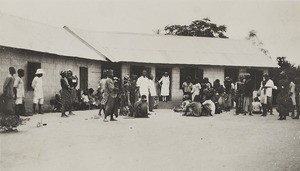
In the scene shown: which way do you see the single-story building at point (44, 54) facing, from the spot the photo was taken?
facing the viewer and to the right of the viewer
